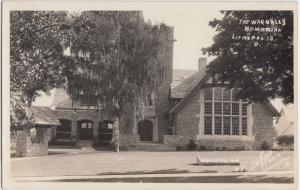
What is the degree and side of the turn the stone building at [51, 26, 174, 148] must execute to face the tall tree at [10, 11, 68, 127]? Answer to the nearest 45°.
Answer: approximately 90° to its right

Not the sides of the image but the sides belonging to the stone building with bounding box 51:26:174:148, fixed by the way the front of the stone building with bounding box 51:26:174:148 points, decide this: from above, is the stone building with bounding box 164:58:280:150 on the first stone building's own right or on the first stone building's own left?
on the first stone building's own left

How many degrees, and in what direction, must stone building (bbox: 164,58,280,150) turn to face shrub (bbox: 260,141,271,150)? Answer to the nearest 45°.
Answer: approximately 90° to its left

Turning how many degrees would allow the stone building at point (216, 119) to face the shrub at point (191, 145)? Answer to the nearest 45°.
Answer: approximately 45° to its right

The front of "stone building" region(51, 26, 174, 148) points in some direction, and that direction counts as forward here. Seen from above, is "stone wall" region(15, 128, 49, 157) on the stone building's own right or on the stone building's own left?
on the stone building's own right

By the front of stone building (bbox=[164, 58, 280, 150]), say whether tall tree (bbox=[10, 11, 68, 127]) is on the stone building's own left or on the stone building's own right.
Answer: on the stone building's own right

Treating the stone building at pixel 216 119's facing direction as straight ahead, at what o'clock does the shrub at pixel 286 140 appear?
The shrub is roughly at 10 o'clock from the stone building.

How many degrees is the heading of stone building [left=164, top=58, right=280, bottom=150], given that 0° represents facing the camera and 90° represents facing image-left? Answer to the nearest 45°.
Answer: approximately 0°

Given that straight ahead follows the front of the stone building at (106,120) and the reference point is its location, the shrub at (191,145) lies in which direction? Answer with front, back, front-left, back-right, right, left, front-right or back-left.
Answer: left

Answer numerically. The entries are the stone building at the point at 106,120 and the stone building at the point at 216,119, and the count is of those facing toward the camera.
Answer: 2

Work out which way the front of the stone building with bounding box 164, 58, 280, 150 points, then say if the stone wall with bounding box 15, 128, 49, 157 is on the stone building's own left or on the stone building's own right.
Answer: on the stone building's own right

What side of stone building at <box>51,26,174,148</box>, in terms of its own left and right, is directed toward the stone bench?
front
